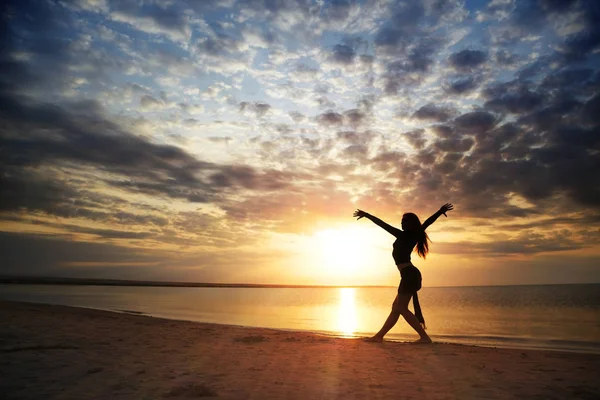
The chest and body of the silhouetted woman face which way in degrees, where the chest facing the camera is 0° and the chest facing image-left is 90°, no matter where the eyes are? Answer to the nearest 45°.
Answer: approximately 90°

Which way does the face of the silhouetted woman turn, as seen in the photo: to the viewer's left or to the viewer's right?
to the viewer's left
